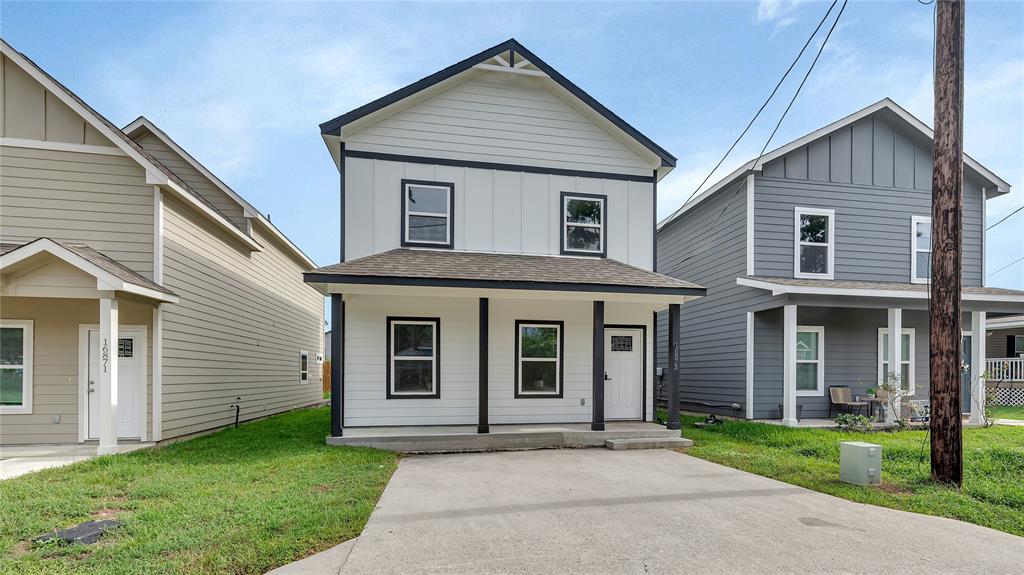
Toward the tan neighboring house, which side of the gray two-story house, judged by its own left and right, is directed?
right

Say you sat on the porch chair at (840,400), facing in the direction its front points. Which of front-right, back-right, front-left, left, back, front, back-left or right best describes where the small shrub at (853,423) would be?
front-right

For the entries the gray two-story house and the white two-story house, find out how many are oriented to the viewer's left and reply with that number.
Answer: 0

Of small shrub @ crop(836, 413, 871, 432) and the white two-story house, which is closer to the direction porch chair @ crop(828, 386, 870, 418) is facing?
the small shrub

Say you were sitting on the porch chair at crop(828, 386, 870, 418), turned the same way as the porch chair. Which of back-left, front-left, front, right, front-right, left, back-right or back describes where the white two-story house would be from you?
right

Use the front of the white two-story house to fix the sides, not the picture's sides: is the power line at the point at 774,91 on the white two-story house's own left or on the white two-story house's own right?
on the white two-story house's own left

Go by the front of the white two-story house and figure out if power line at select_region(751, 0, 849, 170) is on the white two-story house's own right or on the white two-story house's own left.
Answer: on the white two-story house's own left

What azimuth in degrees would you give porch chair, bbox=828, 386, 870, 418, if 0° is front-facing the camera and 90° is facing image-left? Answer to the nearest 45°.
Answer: approximately 315°

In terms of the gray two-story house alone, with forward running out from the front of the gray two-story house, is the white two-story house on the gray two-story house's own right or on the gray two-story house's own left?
on the gray two-story house's own right

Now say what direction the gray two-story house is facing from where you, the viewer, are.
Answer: facing the viewer and to the right of the viewer

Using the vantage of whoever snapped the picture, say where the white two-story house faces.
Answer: facing the viewer
